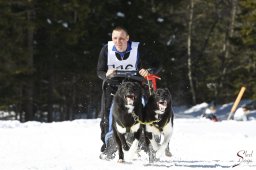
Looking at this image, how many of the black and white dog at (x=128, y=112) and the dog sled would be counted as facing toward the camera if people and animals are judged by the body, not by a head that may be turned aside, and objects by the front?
2

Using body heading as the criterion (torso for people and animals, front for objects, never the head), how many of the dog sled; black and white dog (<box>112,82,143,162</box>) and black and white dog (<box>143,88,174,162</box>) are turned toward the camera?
3

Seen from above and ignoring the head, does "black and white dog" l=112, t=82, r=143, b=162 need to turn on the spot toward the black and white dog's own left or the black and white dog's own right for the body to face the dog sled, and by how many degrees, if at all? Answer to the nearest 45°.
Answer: approximately 180°

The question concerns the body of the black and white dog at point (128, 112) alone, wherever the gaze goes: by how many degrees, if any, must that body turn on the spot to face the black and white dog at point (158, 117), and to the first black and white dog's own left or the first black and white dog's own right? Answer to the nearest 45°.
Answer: approximately 90° to the first black and white dog's own left

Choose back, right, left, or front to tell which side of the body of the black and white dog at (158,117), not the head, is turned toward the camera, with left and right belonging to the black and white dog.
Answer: front

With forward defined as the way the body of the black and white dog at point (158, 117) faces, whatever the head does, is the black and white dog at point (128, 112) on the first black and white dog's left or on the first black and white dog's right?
on the first black and white dog's right

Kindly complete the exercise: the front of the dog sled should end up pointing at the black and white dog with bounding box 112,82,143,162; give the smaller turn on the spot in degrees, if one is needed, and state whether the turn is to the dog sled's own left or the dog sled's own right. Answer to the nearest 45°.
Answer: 0° — it already faces it

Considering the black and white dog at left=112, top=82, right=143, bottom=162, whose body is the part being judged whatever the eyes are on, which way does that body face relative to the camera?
toward the camera

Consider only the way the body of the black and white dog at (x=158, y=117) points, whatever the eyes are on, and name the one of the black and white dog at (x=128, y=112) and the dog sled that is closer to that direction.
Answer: the black and white dog

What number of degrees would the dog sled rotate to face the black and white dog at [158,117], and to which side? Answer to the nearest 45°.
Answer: approximately 45° to its left

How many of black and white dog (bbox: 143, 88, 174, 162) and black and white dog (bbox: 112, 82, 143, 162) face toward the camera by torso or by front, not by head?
2
